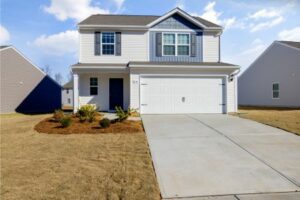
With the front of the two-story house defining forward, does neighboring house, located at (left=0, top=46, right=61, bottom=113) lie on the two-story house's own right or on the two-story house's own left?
on the two-story house's own right

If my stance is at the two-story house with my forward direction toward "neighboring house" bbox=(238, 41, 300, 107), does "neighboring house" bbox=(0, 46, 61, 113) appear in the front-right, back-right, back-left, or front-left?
back-left

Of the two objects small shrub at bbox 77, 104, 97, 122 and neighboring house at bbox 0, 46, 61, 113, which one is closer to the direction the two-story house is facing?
the small shrub

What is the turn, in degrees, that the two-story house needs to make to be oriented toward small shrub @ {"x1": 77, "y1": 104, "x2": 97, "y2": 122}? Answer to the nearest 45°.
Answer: approximately 45° to its right

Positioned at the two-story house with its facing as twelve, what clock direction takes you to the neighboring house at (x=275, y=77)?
The neighboring house is roughly at 8 o'clock from the two-story house.

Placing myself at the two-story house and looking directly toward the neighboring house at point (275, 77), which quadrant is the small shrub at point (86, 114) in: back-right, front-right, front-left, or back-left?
back-right

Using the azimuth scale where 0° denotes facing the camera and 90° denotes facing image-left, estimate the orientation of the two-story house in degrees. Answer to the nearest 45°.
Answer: approximately 0°
